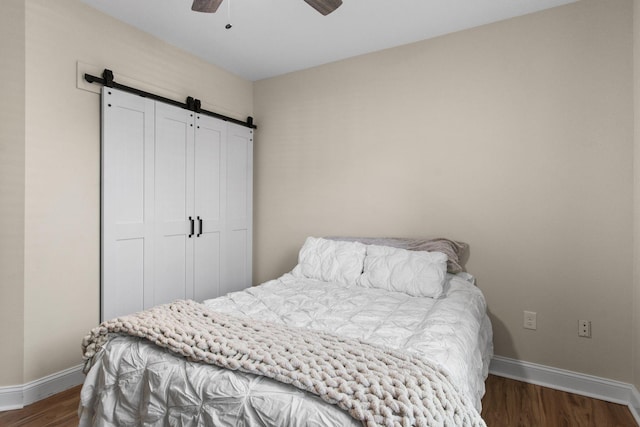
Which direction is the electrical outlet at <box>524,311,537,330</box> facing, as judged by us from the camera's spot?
facing the viewer

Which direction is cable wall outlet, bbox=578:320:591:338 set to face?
toward the camera

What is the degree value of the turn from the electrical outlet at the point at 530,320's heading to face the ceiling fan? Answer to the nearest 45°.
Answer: approximately 45° to its right

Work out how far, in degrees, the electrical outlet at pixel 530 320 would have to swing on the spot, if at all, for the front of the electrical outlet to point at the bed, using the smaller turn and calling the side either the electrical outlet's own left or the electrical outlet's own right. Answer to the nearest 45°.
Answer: approximately 45° to the electrical outlet's own right

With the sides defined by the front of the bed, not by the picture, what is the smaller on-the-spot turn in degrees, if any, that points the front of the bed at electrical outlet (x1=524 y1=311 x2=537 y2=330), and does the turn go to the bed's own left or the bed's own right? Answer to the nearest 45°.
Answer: approximately 180°

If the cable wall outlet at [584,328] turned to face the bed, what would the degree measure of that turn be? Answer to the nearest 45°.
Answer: approximately 45° to its right

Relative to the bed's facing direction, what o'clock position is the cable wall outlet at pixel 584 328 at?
The cable wall outlet is roughly at 7 o'clock from the bed.

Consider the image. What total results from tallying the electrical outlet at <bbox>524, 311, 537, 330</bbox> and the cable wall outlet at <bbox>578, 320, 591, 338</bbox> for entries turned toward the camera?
2

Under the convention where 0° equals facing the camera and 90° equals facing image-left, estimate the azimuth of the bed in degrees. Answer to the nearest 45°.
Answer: approximately 45°
